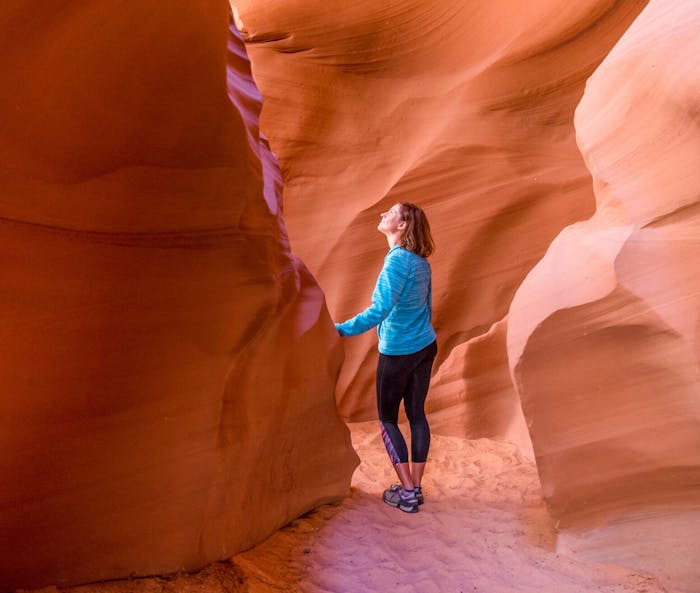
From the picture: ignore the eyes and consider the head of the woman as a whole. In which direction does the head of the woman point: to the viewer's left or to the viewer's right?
to the viewer's left

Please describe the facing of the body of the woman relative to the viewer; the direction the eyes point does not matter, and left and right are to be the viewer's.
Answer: facing away from the viewer and to the left of the viewer
